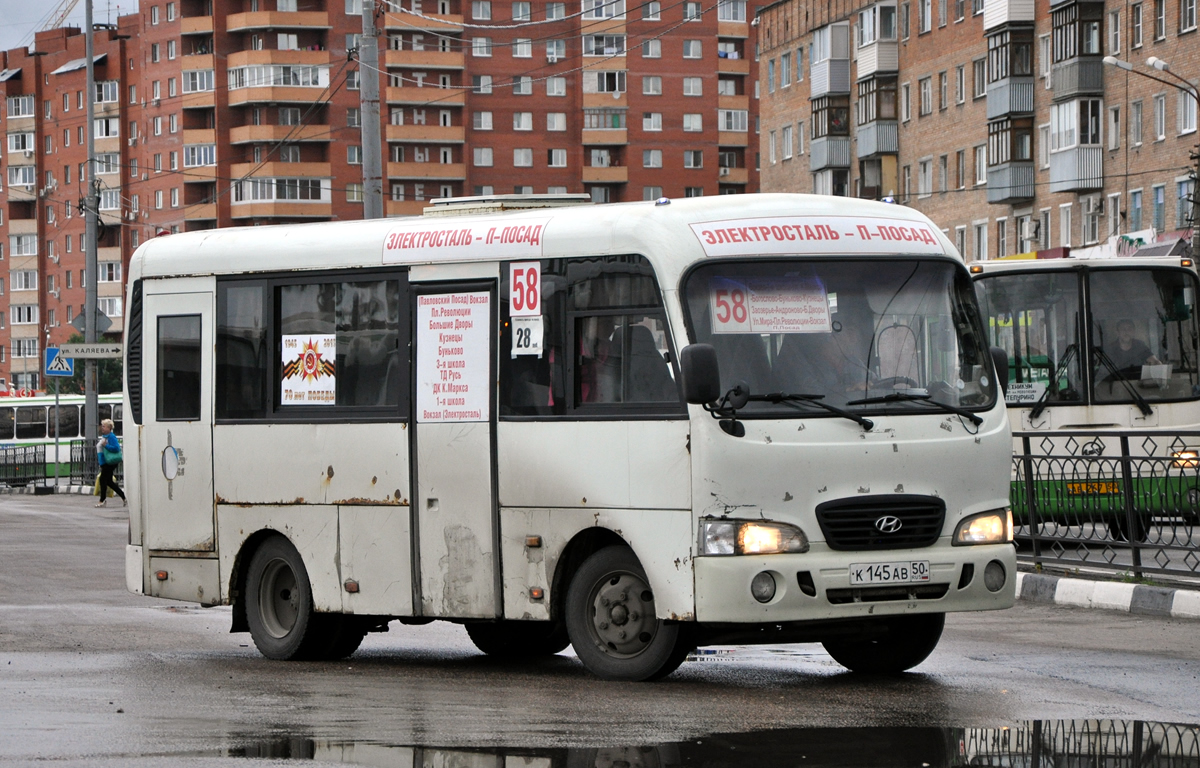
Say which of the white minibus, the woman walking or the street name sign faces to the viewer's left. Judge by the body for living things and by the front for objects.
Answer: the woman walking

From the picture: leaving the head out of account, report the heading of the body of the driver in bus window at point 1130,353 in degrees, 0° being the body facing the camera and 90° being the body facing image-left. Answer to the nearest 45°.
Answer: approximately 0°

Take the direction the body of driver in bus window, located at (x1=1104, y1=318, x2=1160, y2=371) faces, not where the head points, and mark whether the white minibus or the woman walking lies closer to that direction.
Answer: the white minibus

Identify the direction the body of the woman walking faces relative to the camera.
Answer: to the viewer's left

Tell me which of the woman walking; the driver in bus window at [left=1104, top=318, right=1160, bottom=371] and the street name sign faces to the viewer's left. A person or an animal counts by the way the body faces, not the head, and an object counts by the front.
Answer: the woman walking

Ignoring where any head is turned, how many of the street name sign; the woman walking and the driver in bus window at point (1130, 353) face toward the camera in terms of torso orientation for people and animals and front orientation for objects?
2

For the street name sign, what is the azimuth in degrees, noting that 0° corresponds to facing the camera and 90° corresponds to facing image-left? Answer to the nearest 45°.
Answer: approximately 0°

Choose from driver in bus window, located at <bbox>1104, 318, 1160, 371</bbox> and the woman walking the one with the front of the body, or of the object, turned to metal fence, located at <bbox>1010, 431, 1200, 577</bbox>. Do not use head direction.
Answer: the driver in bus window
